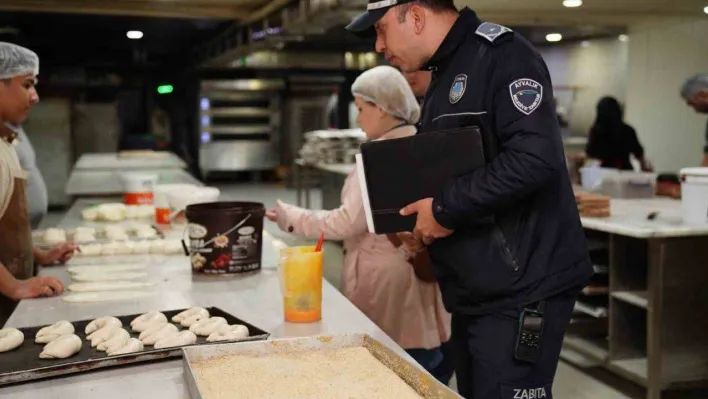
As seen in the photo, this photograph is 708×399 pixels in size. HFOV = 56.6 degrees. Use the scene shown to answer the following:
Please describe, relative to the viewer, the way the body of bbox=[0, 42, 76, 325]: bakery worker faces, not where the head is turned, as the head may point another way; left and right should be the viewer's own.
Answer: facing to the right of the viewer

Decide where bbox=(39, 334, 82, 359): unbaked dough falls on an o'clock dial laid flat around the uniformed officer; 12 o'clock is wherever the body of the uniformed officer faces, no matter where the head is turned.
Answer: The unbaked dough is roughly at 11 o'clock from the uniformed officer.

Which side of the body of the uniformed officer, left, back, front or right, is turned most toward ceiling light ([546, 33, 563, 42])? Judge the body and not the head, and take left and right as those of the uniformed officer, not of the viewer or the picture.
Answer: right

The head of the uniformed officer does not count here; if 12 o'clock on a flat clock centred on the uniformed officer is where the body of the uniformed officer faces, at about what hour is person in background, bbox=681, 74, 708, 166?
The person in background is roughly at 4 o'clock from the uniformed officer.

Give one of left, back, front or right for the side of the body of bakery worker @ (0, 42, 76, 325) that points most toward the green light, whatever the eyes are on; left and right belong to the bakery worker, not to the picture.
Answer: left

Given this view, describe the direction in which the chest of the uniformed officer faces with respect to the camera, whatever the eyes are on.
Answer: to the viewer's left

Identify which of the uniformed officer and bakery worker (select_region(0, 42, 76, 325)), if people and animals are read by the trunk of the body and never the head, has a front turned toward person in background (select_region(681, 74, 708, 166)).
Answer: the bakery worker

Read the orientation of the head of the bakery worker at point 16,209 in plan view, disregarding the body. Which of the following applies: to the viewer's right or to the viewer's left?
to the viewer's right

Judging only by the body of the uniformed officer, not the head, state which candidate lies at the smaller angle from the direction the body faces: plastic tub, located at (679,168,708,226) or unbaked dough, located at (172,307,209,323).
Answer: the unbaked dough

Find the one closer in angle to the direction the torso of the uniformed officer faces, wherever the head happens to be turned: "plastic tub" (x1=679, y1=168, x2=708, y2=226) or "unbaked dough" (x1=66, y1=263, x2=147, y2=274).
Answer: the unbaked dough

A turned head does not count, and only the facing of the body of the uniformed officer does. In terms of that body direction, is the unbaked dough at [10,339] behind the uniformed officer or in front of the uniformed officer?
in front

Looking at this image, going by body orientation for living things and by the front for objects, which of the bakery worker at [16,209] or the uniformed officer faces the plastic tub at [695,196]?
the bakery worker

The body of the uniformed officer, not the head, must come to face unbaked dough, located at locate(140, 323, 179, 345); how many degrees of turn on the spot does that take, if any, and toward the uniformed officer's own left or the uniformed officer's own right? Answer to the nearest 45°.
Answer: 0° — they already face it

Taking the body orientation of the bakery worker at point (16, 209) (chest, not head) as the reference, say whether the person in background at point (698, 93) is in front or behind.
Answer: in front

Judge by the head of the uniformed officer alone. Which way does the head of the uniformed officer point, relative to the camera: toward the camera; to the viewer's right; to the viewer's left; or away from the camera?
to the viewer's left

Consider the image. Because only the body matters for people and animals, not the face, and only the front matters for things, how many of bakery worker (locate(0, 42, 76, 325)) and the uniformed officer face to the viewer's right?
1

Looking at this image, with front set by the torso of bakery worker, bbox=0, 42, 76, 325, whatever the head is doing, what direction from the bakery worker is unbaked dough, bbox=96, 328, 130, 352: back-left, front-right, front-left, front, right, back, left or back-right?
right
